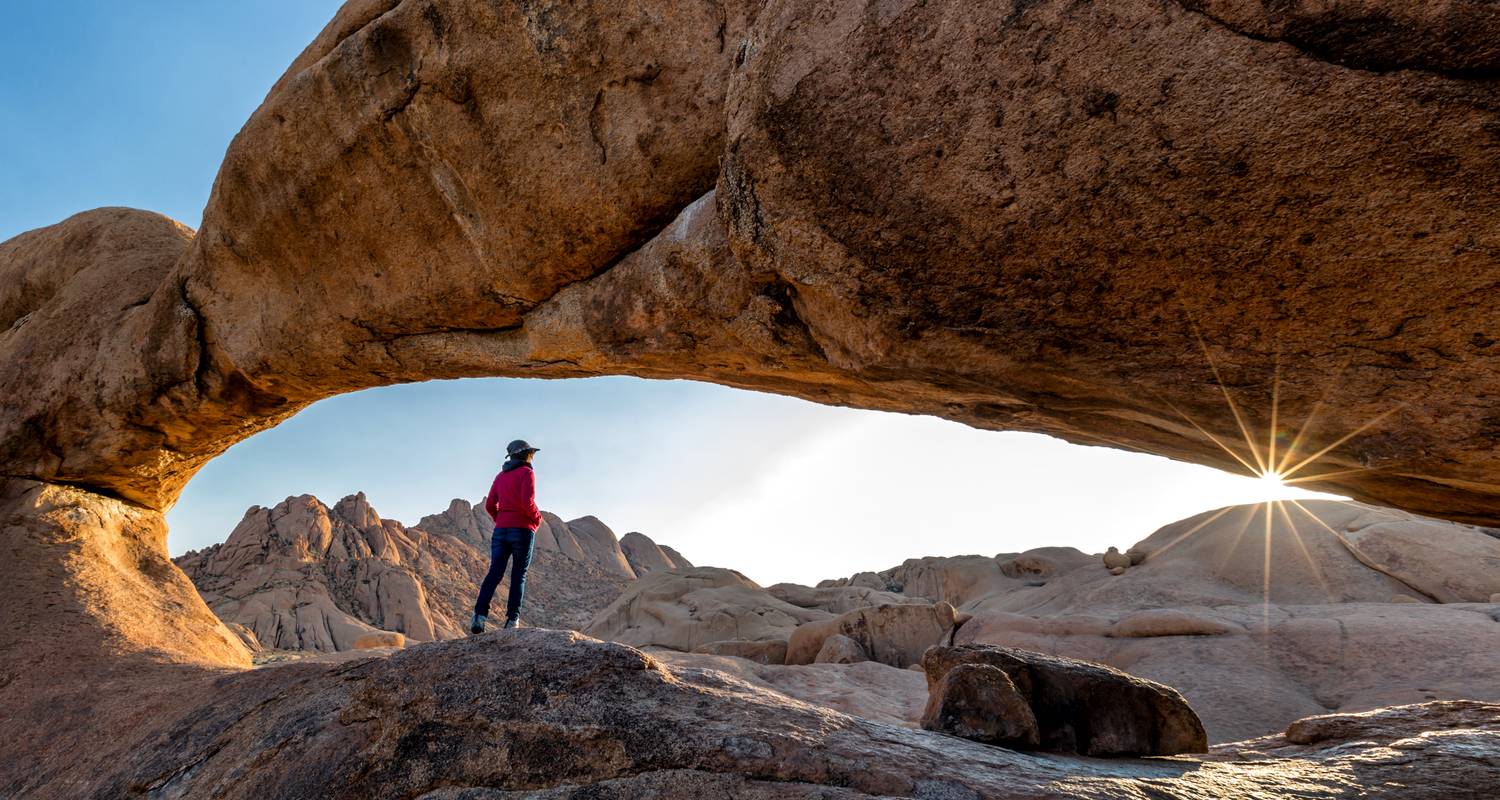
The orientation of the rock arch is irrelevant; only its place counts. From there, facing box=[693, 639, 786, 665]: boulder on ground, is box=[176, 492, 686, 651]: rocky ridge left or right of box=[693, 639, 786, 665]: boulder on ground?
left

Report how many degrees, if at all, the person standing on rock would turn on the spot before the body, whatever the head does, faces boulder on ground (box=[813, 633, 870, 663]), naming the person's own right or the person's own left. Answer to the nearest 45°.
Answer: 0° — they already face it

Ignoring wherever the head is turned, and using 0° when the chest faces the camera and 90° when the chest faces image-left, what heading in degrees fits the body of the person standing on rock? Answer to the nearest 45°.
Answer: approximately 225°

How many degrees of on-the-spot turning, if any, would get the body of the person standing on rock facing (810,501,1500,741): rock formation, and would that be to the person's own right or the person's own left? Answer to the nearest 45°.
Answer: approximately 45° to the person's own right

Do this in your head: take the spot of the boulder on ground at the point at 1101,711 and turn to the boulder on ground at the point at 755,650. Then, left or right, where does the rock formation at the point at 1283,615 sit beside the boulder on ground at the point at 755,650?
right

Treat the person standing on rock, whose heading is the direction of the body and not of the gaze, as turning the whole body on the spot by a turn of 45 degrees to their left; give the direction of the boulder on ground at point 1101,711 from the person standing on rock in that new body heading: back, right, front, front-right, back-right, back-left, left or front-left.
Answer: back-right

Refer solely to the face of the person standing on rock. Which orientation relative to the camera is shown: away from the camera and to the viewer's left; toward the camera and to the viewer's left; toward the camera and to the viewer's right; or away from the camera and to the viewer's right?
away from the camera and to the viewer's right

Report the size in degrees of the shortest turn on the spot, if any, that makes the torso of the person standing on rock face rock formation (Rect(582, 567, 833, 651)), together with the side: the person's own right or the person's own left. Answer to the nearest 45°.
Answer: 0° — they already face it
